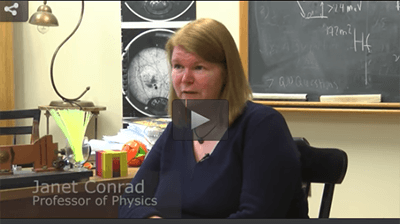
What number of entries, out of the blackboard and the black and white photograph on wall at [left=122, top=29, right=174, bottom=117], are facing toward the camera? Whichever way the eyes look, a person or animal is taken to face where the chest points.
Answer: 2

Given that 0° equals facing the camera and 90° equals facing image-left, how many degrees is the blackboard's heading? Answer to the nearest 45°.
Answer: approximately 0°

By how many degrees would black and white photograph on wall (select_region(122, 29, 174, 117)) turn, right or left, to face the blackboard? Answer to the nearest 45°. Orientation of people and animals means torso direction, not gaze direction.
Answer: approximately 45° to its left

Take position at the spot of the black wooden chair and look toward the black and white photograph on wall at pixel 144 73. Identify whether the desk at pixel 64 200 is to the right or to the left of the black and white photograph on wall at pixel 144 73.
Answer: left

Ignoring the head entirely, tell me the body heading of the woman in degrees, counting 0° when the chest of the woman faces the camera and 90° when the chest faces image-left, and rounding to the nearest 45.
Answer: approximately 45°

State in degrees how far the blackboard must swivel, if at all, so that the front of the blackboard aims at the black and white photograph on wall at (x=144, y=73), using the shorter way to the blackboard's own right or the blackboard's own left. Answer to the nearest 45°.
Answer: approximately 90° to the blackboard's own right

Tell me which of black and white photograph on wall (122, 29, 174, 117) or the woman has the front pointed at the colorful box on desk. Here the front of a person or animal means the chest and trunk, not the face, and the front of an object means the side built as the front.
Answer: the black and white photograph on wall

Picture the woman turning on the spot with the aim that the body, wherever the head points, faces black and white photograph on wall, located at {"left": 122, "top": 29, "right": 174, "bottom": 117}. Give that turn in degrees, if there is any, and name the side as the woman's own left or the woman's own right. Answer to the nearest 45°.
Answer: approximately 135° to the woman's own right

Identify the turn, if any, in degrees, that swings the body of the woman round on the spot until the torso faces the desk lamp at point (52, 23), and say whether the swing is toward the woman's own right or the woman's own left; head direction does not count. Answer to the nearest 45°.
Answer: approximately 90° to the woman's own right

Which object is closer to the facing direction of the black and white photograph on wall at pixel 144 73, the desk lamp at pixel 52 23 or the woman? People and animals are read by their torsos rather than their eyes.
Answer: the woman

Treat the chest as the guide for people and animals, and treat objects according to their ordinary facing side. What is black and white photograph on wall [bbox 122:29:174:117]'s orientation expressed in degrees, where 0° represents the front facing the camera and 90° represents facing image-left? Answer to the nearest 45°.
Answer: approximately 0°

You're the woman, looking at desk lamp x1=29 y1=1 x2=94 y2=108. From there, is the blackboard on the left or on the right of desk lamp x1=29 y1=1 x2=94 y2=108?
right
